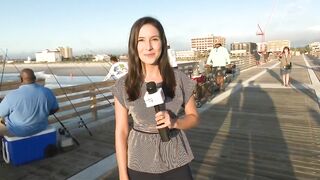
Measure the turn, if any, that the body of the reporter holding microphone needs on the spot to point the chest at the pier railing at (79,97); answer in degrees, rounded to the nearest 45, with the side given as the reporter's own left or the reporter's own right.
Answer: approximately 180°

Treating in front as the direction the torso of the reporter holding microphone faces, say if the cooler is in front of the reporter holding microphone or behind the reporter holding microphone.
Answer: behind

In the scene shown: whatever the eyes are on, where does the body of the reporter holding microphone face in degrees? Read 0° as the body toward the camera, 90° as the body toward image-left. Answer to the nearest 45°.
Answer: approximately 0°

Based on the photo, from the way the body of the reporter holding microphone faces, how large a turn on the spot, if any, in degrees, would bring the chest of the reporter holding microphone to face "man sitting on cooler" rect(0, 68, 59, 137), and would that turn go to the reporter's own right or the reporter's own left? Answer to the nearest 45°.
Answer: approximately 135° to the reporter's own right
